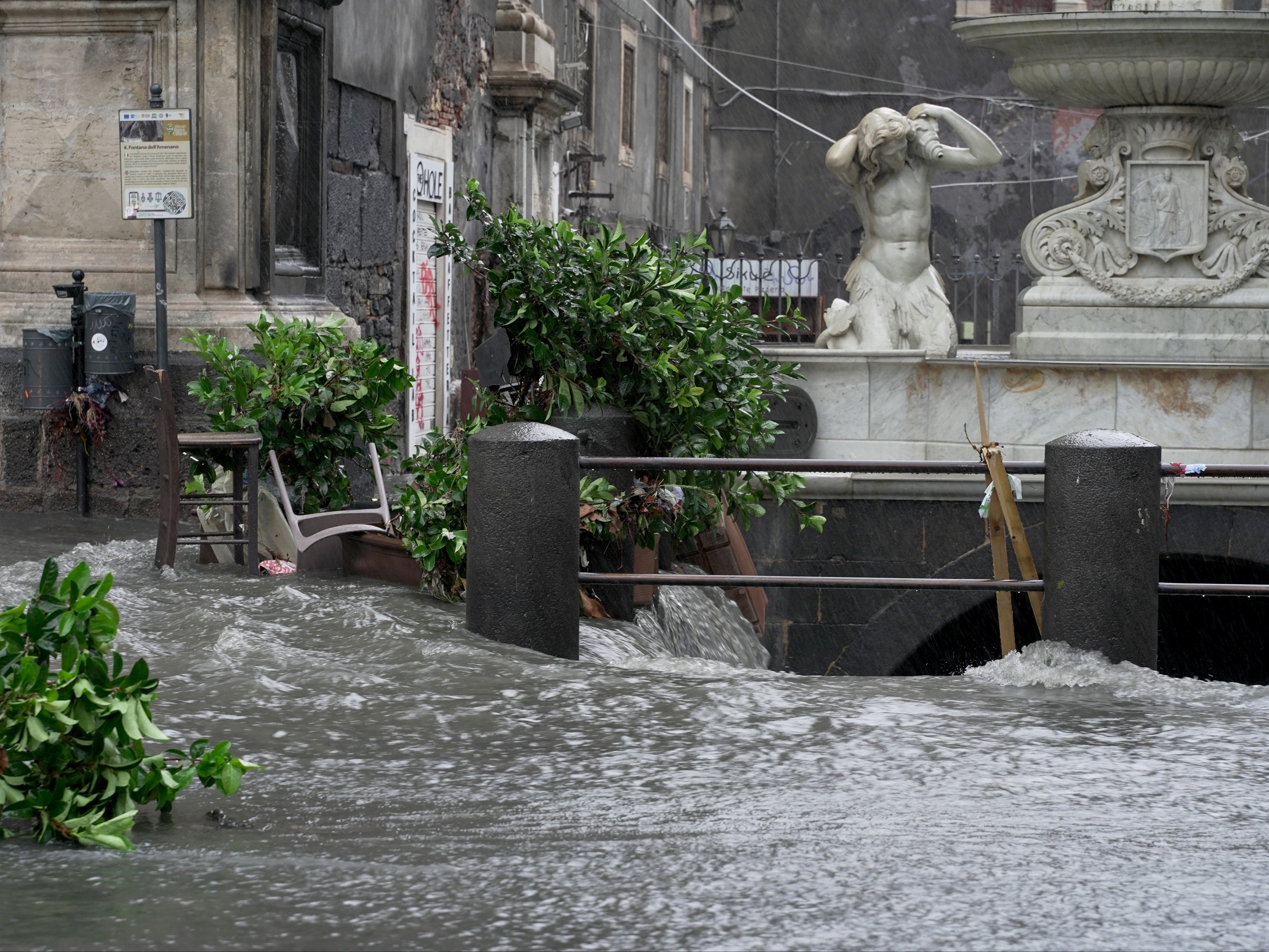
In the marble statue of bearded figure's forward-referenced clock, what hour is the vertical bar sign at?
The vertical bar sign is roughly at 4 o'clock from the marble statue of bearded figure.

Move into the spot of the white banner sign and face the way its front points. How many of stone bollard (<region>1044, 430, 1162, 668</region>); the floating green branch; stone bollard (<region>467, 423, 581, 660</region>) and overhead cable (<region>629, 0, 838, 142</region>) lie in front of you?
3

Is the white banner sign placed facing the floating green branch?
yes

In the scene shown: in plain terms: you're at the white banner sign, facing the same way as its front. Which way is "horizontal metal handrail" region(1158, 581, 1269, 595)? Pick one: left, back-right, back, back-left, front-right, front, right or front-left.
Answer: front

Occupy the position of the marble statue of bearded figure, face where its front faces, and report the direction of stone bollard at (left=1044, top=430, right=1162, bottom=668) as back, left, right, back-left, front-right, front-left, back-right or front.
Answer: front

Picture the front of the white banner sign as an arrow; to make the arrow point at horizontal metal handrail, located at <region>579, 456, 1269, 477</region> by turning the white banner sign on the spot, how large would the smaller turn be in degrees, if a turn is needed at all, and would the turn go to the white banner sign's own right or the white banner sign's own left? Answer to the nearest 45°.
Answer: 0° — it already faces it

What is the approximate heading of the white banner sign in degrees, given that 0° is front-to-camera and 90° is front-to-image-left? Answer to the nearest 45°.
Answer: approximately 0°

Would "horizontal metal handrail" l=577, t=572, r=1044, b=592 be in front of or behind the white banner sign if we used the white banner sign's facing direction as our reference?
in front

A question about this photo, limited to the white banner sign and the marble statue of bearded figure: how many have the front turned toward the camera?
2

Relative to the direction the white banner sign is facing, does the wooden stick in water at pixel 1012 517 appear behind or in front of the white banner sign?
in front

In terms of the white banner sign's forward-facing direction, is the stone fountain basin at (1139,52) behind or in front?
in front

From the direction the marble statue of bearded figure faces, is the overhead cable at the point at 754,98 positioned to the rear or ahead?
to the rear

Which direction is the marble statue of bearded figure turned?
toward the camera

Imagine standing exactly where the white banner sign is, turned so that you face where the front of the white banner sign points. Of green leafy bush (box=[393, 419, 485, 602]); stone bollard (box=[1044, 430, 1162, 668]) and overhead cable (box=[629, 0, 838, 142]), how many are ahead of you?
2
